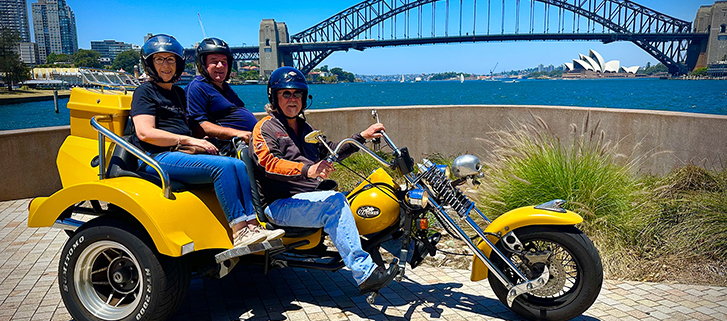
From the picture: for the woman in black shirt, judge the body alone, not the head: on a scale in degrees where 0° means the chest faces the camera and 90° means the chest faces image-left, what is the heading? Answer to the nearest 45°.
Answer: approximately 270°

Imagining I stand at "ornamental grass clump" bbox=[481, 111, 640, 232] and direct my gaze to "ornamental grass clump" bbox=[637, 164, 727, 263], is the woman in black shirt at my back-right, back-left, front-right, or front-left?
back-right

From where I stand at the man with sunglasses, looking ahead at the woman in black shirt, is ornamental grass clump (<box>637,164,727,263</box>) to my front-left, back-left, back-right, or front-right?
back-right
